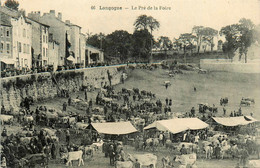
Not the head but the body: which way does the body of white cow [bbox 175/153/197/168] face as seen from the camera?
to the viewer's left

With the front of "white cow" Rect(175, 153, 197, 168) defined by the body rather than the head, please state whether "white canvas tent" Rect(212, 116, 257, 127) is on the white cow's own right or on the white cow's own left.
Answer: on the white cow's own right

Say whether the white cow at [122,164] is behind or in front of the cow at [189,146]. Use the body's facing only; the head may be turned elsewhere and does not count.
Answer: in front

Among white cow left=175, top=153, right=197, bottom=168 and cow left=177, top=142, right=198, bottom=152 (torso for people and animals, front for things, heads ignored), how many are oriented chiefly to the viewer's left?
2

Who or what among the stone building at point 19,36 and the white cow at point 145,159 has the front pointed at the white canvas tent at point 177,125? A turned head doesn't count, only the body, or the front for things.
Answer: the stone building

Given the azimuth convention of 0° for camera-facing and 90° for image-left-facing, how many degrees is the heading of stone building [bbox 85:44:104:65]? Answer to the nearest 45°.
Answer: approximately 315°

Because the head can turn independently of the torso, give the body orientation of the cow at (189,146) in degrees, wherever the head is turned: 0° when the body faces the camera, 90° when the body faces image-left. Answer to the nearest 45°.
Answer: approximately 90°

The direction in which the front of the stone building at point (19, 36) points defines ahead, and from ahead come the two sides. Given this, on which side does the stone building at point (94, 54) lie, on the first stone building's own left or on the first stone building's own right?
on the first stone building's own left

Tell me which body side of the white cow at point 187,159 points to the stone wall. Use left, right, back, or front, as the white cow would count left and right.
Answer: right

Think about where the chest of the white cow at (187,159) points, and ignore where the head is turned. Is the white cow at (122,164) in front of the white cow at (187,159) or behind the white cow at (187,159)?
in front

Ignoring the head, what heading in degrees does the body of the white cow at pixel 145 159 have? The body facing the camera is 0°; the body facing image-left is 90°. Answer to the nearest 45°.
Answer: approximately 90°
